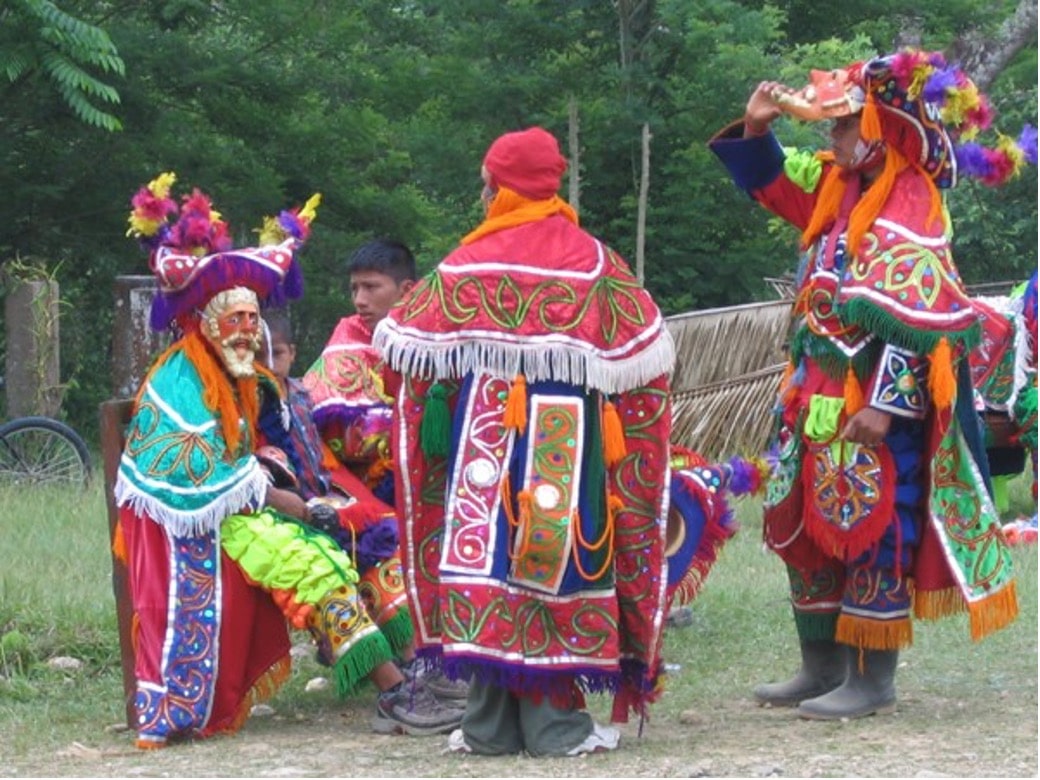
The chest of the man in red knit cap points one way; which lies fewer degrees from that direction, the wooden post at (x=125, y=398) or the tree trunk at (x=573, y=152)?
the tree trunk

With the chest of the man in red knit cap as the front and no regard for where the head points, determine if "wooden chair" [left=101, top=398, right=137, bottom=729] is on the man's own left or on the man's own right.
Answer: on the man's own left

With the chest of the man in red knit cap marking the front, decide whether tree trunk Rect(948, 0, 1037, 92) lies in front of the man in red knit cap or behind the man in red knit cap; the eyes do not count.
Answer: in front

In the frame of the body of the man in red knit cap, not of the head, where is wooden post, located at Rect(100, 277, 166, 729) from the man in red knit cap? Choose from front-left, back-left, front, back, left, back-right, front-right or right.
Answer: front-left

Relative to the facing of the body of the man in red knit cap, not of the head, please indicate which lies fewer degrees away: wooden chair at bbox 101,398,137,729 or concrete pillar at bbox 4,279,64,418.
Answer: the concrete pillar

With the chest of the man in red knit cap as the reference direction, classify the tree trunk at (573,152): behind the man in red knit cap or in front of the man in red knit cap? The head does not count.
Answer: in front

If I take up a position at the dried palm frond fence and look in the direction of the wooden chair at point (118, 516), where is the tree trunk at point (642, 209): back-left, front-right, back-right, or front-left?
back-right

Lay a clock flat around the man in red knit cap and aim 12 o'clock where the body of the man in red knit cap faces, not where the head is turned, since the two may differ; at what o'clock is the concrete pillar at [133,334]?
The concrete pillar is roughly at 11 o'clock from the man in red knit cap.

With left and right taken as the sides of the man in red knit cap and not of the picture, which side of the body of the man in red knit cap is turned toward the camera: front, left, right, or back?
back

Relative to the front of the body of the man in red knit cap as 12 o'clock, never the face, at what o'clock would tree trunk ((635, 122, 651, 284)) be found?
The tree trunk is roughly at 12 o'clock from the man in red knit cap.
